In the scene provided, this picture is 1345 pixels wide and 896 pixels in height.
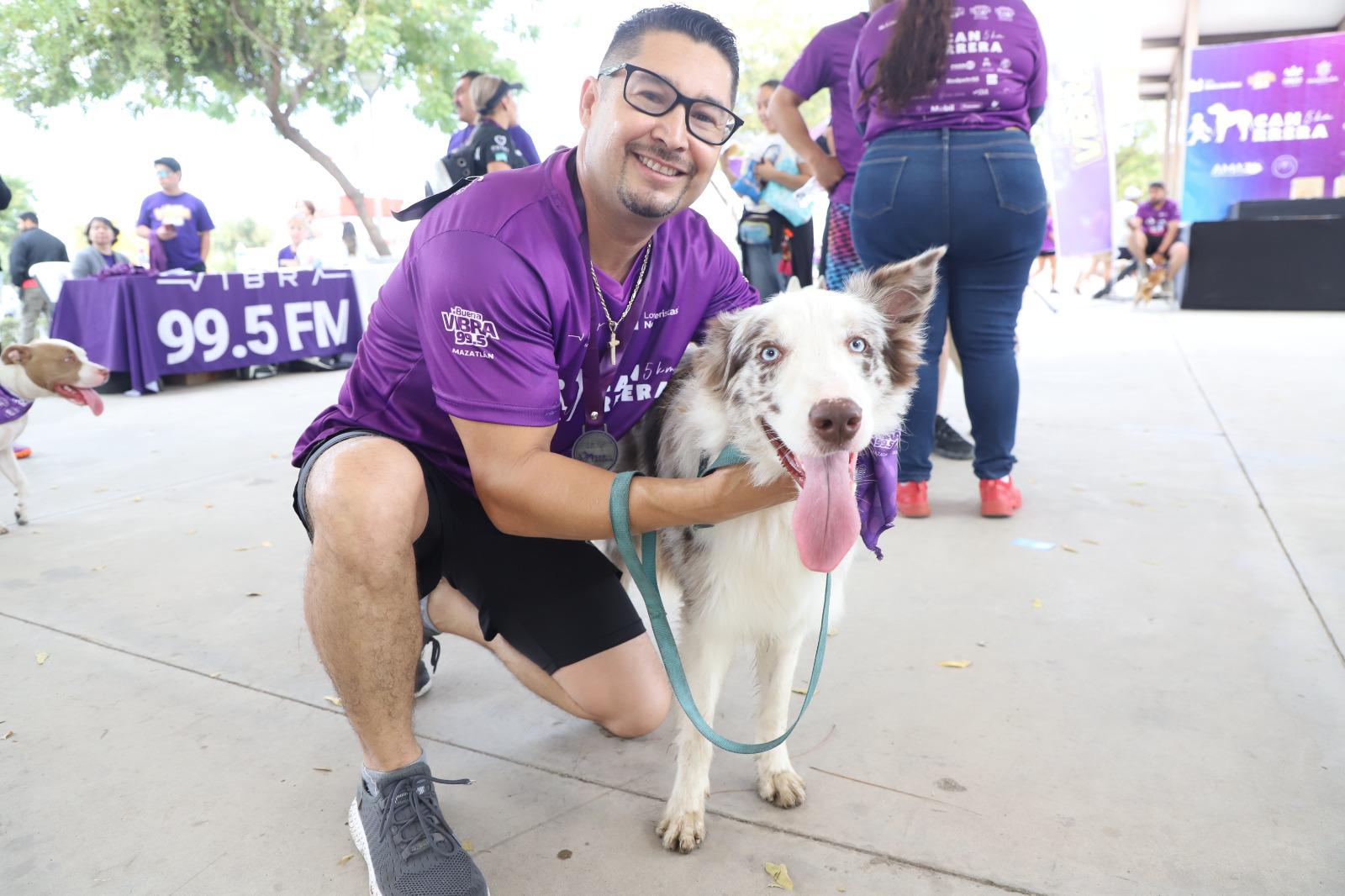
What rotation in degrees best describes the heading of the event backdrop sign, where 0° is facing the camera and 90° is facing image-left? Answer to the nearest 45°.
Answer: approximately 0°

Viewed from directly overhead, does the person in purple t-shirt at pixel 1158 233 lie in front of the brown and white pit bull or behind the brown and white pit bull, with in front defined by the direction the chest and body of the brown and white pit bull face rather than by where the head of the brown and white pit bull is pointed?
in front

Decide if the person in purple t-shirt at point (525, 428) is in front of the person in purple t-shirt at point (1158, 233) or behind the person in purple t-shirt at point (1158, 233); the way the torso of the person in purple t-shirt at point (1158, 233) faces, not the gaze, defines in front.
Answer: in front

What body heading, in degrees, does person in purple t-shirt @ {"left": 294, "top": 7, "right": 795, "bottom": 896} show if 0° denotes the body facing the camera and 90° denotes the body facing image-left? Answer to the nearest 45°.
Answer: approximately 315°

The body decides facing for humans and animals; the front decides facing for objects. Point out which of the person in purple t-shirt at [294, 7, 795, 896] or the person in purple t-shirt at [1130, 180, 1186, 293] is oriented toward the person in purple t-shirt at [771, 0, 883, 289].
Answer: the person in purple t-shirt at [1130, 180, 1186, 293]

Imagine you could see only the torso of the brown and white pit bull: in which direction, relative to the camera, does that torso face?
to the viewer's right

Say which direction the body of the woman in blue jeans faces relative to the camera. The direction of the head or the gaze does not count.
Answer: away from the camera

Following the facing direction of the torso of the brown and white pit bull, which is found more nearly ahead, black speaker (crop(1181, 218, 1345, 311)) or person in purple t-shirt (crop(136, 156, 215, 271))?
the black speaker

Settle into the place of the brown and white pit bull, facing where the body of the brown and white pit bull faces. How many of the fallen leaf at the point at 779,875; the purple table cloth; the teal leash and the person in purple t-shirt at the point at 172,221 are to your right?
2

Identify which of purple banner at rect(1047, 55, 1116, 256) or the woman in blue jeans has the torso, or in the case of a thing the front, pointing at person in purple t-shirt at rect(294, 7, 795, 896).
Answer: the purple banner

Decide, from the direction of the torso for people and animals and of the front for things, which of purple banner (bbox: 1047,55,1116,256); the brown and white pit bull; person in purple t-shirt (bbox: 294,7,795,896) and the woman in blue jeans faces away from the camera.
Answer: the woman in blue jeans
